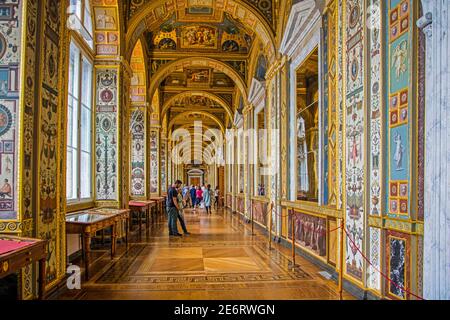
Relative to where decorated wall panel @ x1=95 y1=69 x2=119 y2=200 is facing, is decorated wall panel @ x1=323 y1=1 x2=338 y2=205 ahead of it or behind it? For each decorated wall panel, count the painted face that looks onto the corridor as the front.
ahead

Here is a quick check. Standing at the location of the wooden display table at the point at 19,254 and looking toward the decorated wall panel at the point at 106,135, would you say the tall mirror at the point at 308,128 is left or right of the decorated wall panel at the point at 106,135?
right

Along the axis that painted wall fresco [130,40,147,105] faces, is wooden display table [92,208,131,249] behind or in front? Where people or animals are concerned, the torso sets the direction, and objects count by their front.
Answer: in front

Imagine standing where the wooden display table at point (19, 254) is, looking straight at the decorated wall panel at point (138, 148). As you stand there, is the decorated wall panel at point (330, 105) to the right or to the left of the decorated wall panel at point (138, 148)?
right
